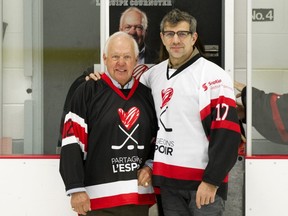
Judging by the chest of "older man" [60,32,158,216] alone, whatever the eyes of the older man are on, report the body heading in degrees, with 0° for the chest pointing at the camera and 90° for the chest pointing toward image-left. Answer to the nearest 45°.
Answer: approximately 315°
